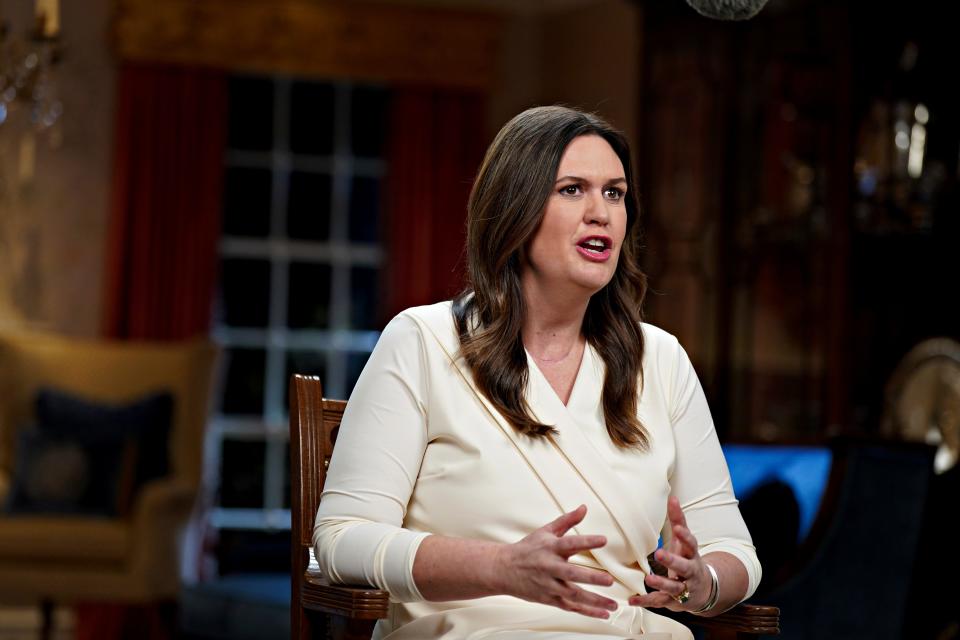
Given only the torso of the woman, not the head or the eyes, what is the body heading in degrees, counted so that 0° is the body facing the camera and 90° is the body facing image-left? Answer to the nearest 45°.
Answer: approximately 315°

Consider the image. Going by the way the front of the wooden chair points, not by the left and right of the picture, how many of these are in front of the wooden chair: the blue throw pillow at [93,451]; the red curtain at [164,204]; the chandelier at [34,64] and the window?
0

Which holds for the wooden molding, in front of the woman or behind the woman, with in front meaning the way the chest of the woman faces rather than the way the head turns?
behind

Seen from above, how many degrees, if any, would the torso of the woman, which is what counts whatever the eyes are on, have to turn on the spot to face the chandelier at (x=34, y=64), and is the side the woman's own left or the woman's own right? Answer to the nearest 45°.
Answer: approximately 180°

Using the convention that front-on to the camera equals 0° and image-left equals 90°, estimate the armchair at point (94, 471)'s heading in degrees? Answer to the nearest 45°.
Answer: approximately 0°

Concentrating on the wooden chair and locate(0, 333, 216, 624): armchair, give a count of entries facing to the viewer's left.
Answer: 0

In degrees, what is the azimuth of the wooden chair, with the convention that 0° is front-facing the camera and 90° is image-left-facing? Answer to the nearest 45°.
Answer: approximately 315°

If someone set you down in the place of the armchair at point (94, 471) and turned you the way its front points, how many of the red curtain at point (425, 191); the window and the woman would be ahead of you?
1

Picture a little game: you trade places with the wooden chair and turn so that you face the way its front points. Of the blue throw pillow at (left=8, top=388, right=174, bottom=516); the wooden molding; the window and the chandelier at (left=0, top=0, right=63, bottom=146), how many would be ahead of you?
0

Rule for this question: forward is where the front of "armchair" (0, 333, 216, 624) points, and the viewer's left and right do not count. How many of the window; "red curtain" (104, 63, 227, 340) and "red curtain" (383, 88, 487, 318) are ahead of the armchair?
0

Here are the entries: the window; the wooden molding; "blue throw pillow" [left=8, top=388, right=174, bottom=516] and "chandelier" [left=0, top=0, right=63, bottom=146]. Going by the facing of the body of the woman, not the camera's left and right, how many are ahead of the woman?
0

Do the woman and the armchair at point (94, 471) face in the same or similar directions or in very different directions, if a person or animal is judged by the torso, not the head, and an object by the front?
same or similar directions

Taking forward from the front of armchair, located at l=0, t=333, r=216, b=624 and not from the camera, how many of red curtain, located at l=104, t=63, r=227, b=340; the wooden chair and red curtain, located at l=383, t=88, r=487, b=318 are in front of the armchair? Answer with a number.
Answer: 1

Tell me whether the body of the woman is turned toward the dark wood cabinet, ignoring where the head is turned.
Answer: no

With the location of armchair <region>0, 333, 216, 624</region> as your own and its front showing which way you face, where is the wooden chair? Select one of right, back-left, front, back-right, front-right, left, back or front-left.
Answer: front

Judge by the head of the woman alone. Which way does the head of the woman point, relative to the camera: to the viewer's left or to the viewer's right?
to the viewer's right
